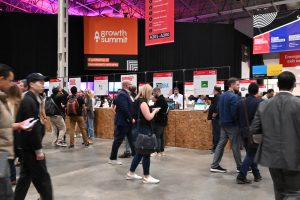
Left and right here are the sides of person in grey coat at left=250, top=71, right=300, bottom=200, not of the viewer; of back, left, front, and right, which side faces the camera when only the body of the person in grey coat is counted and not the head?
back

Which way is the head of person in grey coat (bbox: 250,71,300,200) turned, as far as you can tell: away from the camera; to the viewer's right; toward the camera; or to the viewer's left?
away from the camera

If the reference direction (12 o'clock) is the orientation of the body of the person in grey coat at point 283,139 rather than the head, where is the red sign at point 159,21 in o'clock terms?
The red sign is roughly at 11 o'clock from the person in grey coat.

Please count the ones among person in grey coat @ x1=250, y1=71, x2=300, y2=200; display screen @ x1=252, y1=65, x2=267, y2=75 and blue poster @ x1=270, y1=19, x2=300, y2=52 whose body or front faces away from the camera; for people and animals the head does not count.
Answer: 1

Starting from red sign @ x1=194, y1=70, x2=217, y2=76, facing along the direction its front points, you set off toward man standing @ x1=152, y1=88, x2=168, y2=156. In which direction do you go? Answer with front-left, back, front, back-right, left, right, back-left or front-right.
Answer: front-right

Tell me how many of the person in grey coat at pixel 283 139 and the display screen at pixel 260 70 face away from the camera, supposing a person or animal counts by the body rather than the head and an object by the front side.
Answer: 1

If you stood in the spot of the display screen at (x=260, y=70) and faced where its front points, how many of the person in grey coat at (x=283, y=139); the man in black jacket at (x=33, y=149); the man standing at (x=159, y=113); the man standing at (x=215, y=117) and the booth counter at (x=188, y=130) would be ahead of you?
5

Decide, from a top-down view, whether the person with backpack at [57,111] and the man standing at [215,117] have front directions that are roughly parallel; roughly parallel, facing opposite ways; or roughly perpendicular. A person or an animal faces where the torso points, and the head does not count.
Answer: roughly perpendicular

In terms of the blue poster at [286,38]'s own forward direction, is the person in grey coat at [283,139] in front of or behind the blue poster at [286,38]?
in front
